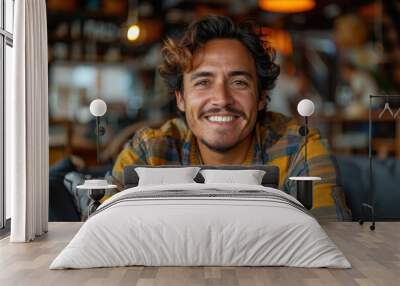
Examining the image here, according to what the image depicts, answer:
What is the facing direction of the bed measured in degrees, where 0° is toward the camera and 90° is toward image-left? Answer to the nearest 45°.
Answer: approximately 0°

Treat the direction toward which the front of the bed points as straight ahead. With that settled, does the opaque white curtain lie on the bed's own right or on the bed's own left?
on the bed's own right
